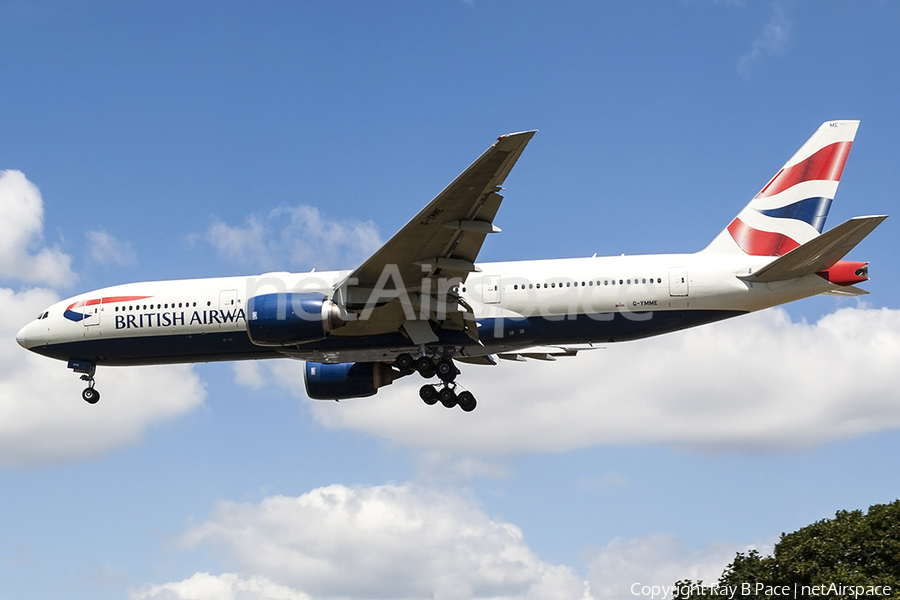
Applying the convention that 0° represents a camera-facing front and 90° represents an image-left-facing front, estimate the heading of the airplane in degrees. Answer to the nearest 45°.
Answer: approximately 90°
